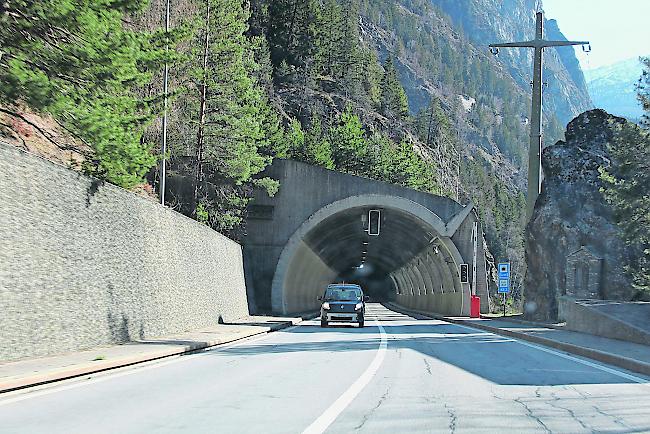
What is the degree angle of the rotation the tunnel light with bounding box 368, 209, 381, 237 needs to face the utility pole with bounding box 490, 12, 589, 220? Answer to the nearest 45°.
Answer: approximately 45° to its left

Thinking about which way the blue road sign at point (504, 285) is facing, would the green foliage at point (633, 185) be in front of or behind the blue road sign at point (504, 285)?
in front

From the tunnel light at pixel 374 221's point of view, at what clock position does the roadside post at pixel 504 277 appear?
The roadside post is roughly at 10 o'clock from the tunnel light.

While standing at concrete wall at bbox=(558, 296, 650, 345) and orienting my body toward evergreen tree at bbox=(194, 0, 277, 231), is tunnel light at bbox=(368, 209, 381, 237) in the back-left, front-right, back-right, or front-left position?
front-right

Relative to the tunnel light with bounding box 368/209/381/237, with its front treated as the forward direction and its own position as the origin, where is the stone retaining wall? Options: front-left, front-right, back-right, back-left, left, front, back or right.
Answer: front

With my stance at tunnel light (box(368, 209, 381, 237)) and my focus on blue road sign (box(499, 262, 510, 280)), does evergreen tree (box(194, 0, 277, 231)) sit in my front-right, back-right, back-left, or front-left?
back-right

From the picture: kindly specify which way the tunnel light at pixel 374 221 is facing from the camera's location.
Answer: facing the viewer

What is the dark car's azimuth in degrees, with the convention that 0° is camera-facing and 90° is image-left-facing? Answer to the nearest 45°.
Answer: approximately 0°

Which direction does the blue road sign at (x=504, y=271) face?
toward the camera
